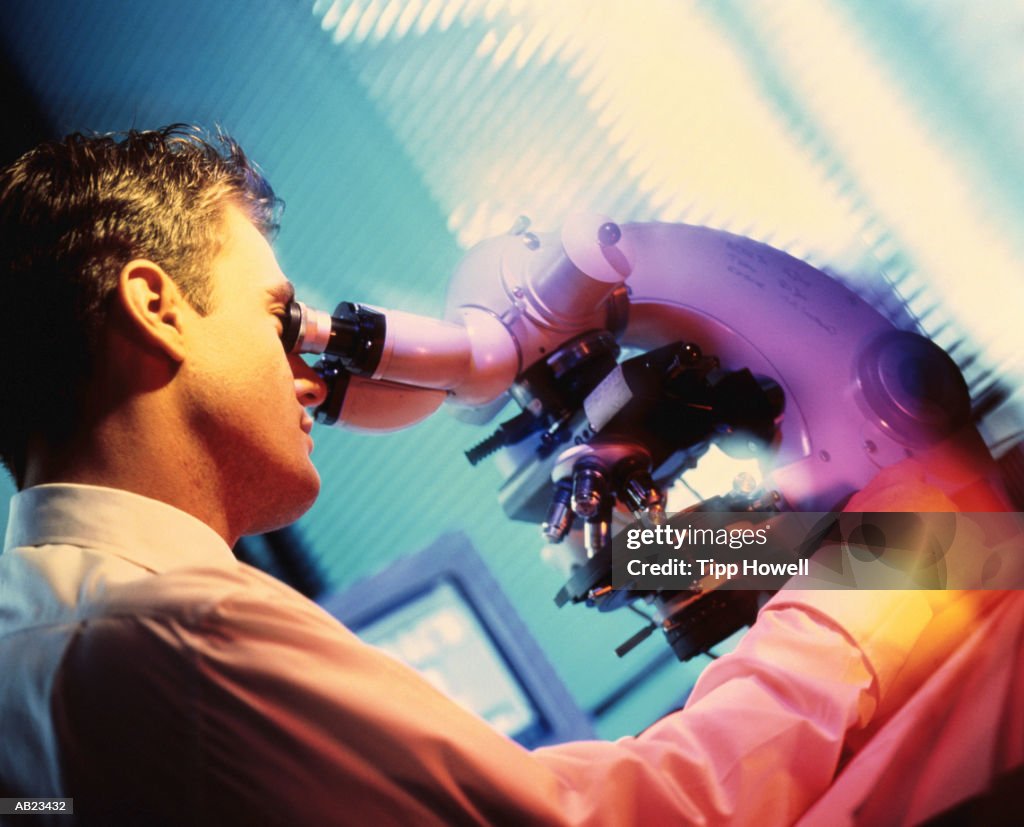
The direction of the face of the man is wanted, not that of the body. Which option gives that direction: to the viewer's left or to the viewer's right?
to the viewer's right

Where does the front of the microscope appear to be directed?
to the viewer's left
